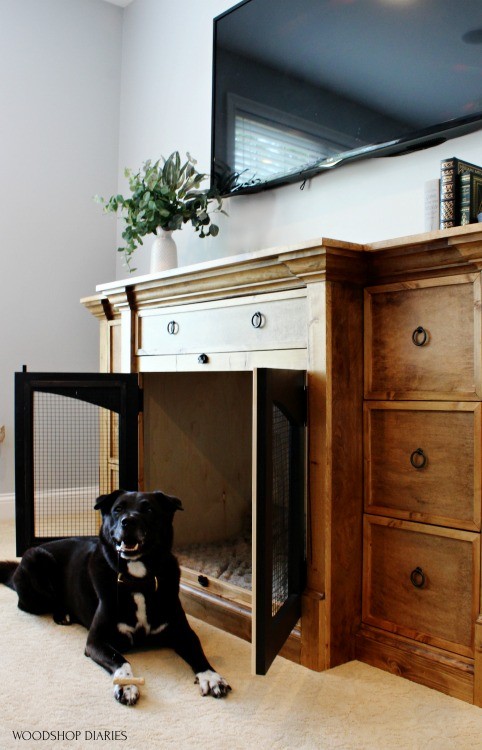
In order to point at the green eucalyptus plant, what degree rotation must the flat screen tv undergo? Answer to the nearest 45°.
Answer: approximately 90° to its right

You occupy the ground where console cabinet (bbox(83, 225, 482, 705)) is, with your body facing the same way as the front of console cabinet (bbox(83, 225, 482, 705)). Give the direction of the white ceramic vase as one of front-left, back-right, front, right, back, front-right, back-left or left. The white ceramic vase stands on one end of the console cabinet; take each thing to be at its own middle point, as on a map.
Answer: right

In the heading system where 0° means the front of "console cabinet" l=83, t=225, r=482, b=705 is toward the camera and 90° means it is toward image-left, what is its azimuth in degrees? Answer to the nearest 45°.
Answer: approximately 45°

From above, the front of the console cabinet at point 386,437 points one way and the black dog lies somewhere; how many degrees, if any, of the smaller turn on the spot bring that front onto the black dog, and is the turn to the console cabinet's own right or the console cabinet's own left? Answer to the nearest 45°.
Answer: approximately 45° to the console cabinet's own right

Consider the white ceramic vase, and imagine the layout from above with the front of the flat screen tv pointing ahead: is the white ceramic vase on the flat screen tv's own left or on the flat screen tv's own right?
on the flat screen tv's own right

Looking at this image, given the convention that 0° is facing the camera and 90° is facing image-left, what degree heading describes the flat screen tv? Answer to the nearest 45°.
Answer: approximately 45°
